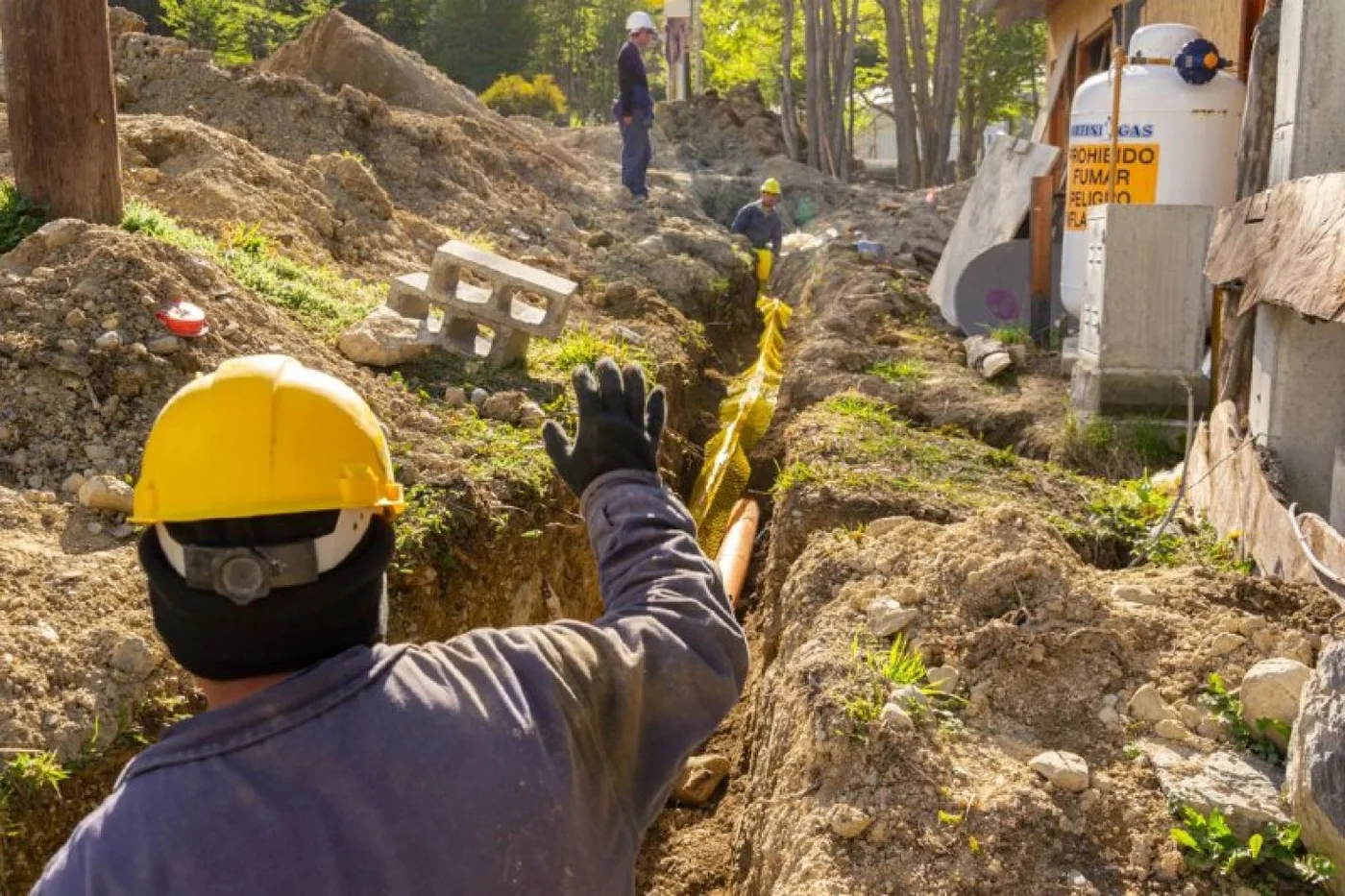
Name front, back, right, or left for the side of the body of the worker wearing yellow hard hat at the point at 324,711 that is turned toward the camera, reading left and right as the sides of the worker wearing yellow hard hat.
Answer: back

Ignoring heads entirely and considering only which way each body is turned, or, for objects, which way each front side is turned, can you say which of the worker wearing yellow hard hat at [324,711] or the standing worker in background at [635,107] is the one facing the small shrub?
the worker wearing yellow hard hat

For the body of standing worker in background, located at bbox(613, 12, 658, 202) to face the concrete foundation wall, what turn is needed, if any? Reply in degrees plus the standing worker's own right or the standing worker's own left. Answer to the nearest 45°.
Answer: approximately 90° to the standing worker's own right

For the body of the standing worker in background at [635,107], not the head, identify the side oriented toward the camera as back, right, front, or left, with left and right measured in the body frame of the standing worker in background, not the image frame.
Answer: right

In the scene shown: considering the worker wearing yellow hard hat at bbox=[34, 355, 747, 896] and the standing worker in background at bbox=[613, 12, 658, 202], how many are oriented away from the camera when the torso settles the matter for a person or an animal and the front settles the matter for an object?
1

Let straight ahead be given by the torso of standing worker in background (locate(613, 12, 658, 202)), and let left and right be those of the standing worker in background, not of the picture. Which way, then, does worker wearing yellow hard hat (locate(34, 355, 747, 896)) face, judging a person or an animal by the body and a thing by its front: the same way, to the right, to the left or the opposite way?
to the left

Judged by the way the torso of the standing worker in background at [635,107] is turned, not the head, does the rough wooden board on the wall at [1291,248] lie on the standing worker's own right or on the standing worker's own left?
on the standing worker's own right

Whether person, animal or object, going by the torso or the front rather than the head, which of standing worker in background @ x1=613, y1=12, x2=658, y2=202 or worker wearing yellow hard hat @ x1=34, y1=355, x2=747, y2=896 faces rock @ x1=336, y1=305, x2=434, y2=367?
the worker wearing yellow hard hat

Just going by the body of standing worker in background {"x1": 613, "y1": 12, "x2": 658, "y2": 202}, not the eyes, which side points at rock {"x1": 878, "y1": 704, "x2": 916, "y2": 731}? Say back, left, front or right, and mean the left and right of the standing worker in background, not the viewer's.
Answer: right

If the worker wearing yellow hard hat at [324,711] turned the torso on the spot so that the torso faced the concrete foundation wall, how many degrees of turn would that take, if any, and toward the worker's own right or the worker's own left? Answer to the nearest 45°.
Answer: approximately 45° to the worker's own right

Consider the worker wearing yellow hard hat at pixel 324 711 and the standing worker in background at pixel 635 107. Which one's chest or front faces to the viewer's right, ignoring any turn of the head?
the standing worker in background

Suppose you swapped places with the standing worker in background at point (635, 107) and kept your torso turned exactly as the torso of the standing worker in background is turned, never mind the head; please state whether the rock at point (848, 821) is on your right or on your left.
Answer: on your right

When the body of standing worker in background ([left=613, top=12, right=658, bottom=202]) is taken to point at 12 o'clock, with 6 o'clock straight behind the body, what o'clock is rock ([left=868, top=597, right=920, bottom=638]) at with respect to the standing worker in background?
The rock is roughly at 3 o'clock from the standing worker in background.

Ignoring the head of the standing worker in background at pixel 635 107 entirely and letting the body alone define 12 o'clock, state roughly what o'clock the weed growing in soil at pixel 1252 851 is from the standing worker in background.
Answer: The weed growing in soil is roughly at 3 o'clock from the standing worker in background.
